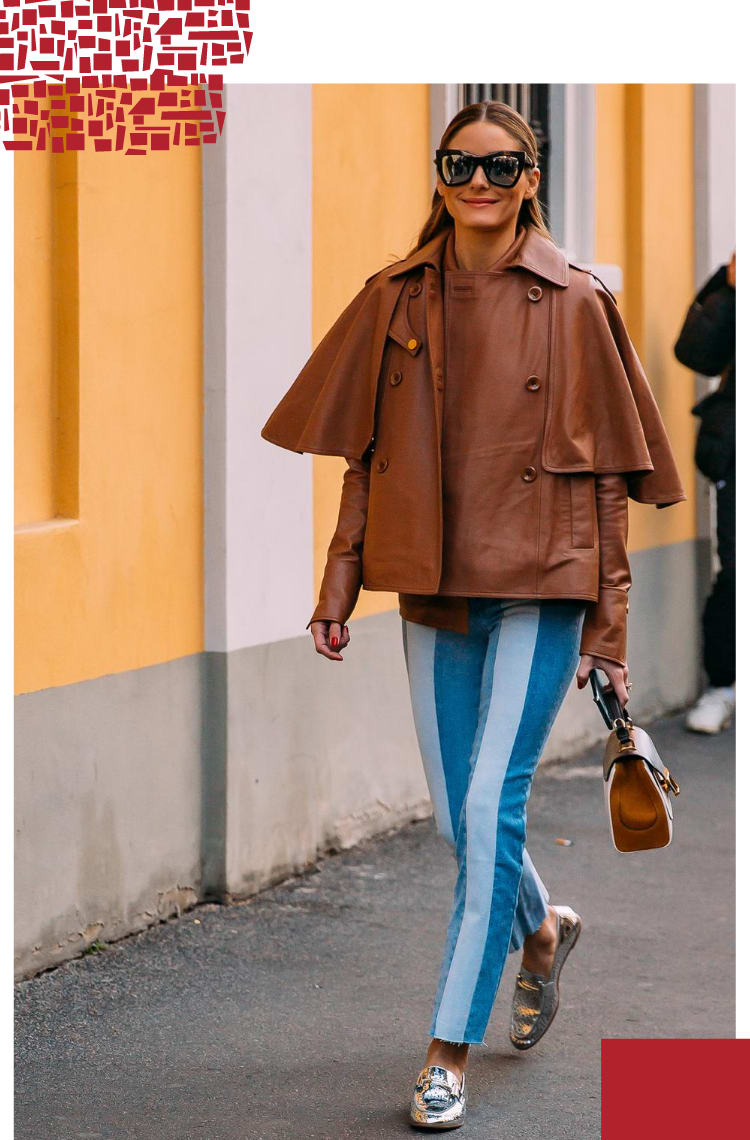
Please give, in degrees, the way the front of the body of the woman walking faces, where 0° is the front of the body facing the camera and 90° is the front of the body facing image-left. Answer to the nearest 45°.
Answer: approximately 0°

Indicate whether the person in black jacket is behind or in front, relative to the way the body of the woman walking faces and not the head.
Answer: behind
